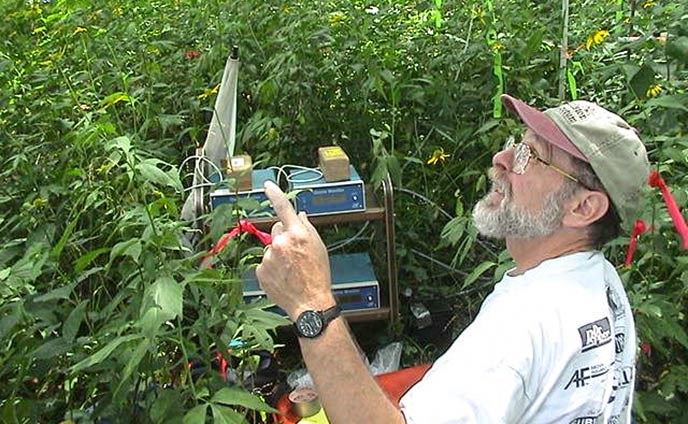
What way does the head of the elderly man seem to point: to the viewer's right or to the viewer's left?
to the viewer's left

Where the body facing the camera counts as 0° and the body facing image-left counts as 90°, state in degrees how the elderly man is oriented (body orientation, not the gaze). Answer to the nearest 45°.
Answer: approximately 90°

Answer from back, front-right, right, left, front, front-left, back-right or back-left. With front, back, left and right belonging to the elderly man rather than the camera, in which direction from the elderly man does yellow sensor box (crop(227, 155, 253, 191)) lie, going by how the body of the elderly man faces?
front-right

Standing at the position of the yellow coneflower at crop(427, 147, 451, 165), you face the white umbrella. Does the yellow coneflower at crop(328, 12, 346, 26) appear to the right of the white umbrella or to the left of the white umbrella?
right

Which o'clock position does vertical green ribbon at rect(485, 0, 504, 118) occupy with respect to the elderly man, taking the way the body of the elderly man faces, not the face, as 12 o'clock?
The vertical green ribbon is roughly at 3 o'clock from the elderly man.

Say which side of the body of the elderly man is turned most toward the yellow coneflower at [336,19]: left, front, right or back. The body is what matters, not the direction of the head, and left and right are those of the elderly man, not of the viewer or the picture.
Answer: right

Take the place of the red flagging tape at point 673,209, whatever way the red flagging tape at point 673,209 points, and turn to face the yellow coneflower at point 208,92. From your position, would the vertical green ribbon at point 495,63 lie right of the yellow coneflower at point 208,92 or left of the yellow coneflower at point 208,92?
right

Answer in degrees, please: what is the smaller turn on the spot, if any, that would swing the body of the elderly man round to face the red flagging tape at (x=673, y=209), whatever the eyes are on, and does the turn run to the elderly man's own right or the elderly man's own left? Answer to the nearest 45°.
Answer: approximately 135° to the elderly man's own right

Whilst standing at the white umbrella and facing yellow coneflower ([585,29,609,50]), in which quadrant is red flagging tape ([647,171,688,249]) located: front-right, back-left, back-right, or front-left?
front-right

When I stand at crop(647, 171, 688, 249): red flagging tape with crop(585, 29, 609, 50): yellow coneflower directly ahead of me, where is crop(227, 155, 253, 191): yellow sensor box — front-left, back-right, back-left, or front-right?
front-left

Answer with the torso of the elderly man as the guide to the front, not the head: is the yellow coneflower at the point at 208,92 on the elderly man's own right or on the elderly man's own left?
on the elderly man's own right
